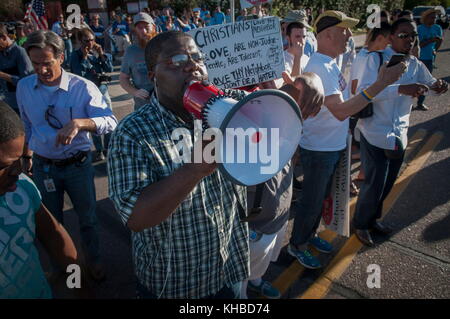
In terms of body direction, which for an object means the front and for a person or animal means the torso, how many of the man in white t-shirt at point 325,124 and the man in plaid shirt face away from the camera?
0

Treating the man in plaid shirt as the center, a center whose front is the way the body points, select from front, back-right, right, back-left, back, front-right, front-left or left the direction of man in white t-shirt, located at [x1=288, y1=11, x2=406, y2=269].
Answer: left
